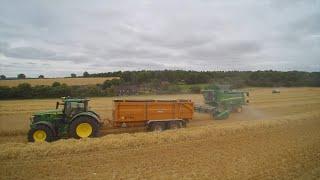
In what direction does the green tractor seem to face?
to the viewer's left

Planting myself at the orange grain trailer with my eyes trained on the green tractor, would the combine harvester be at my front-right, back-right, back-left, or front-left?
back-right

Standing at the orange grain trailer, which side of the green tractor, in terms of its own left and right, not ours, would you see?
back

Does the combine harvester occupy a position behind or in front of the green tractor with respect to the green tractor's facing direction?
behind
